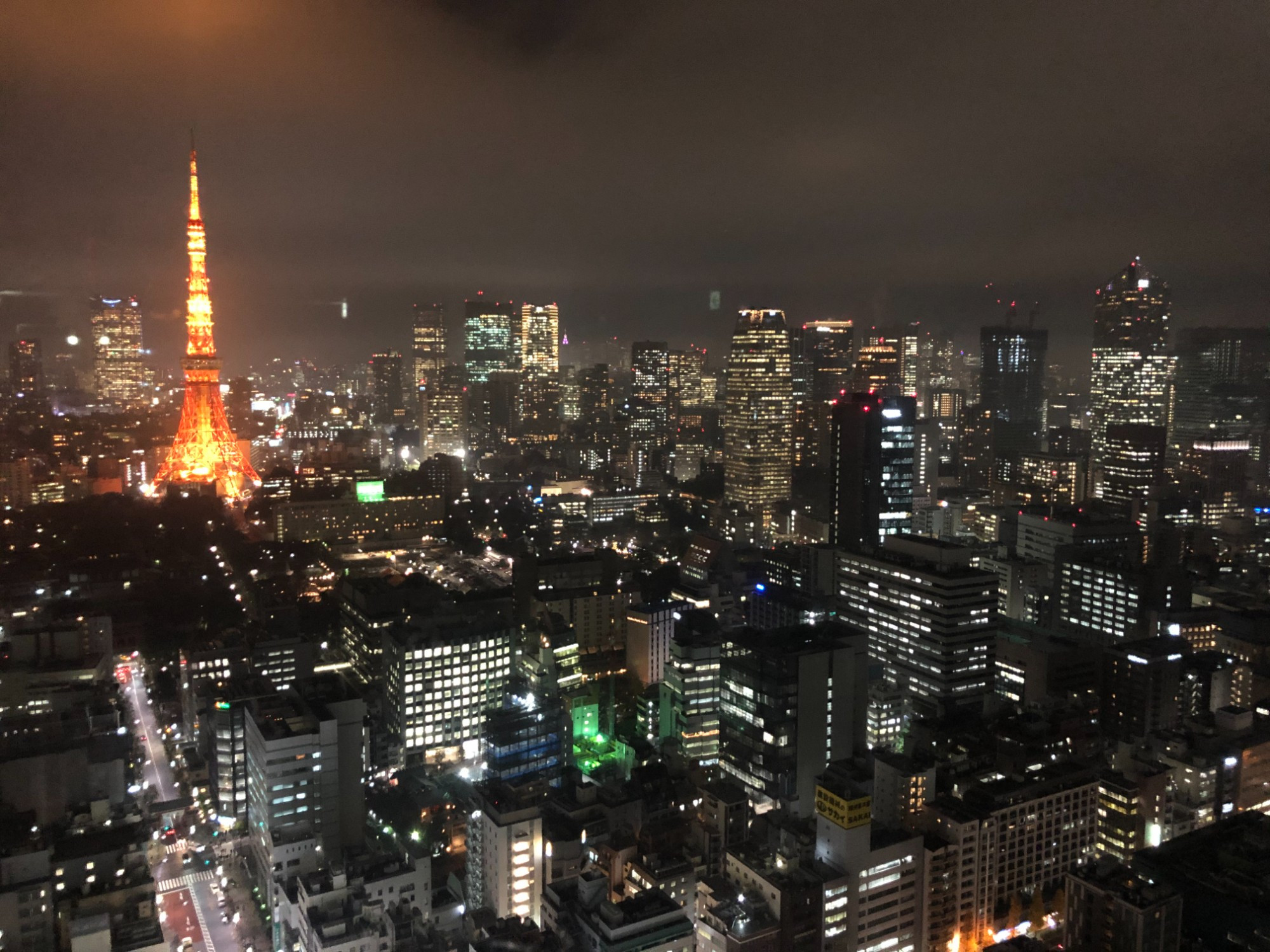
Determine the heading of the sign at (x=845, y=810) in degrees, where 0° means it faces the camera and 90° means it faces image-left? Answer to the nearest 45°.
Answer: approximately 0°

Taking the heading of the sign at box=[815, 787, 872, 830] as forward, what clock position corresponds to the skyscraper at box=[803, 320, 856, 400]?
The skyscraper is roughly at 6 o'clock from the sign.

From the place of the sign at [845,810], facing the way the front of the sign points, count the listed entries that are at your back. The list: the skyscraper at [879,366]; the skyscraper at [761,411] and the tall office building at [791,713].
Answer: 3

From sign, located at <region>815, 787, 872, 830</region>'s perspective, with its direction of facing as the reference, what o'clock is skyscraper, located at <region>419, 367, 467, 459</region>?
The skyscraper is roughly at 5 o'clock from the sign.

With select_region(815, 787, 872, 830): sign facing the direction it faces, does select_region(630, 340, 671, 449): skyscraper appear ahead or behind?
behind

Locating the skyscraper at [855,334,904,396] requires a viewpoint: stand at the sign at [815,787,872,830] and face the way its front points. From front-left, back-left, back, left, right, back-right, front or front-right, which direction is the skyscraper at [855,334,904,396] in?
back

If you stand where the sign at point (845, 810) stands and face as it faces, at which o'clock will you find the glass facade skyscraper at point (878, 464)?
The glass facade skyscraper is roughly at 6 o'clock from the sign.

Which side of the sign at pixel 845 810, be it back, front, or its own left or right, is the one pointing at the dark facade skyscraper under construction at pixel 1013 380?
back

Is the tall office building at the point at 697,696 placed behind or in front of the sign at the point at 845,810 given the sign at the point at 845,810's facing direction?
behind

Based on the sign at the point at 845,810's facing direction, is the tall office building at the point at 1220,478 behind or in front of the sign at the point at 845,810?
behind

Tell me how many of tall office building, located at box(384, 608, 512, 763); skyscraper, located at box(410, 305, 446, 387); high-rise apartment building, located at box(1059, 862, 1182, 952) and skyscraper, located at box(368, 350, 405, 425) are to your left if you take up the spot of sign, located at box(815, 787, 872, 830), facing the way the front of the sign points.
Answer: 1

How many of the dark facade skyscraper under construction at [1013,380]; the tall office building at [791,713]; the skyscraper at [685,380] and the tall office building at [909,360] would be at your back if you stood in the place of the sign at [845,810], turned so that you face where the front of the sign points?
4

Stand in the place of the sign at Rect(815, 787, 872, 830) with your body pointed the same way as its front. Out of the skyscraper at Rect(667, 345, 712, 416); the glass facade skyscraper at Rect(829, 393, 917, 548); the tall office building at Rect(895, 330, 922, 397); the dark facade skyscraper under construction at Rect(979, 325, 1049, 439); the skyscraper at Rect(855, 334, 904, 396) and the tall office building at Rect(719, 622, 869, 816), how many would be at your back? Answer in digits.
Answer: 6

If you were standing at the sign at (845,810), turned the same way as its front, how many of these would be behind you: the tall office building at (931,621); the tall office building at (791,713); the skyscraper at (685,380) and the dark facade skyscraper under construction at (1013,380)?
4

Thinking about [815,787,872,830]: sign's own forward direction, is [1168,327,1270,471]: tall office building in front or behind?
behind
